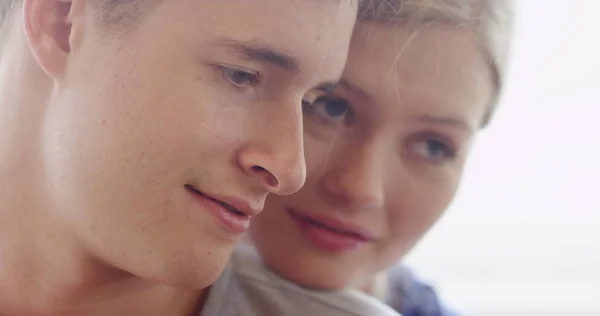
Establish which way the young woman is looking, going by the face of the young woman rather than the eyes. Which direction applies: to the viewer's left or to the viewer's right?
to the viewer's left

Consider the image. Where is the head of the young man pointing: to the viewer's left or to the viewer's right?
to the viewer's right
